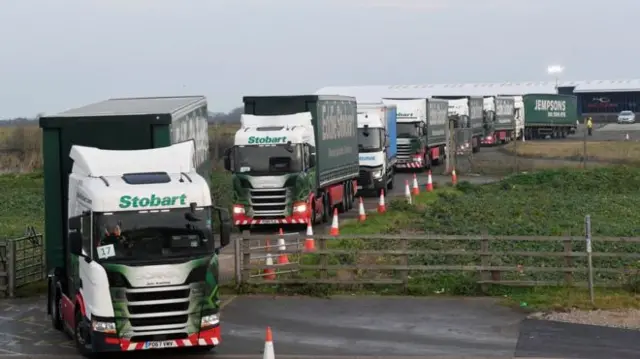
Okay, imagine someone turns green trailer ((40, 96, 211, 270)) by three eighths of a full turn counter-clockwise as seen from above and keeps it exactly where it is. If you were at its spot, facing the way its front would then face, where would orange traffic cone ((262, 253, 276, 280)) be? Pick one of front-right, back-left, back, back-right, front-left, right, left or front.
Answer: front

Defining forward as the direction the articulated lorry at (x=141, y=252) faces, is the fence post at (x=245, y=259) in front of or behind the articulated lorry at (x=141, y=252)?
behind

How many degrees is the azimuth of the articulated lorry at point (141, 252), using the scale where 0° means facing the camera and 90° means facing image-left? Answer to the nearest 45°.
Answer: approximately 0°

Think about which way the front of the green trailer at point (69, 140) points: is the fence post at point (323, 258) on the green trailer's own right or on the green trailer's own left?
on the green trailer's own left
